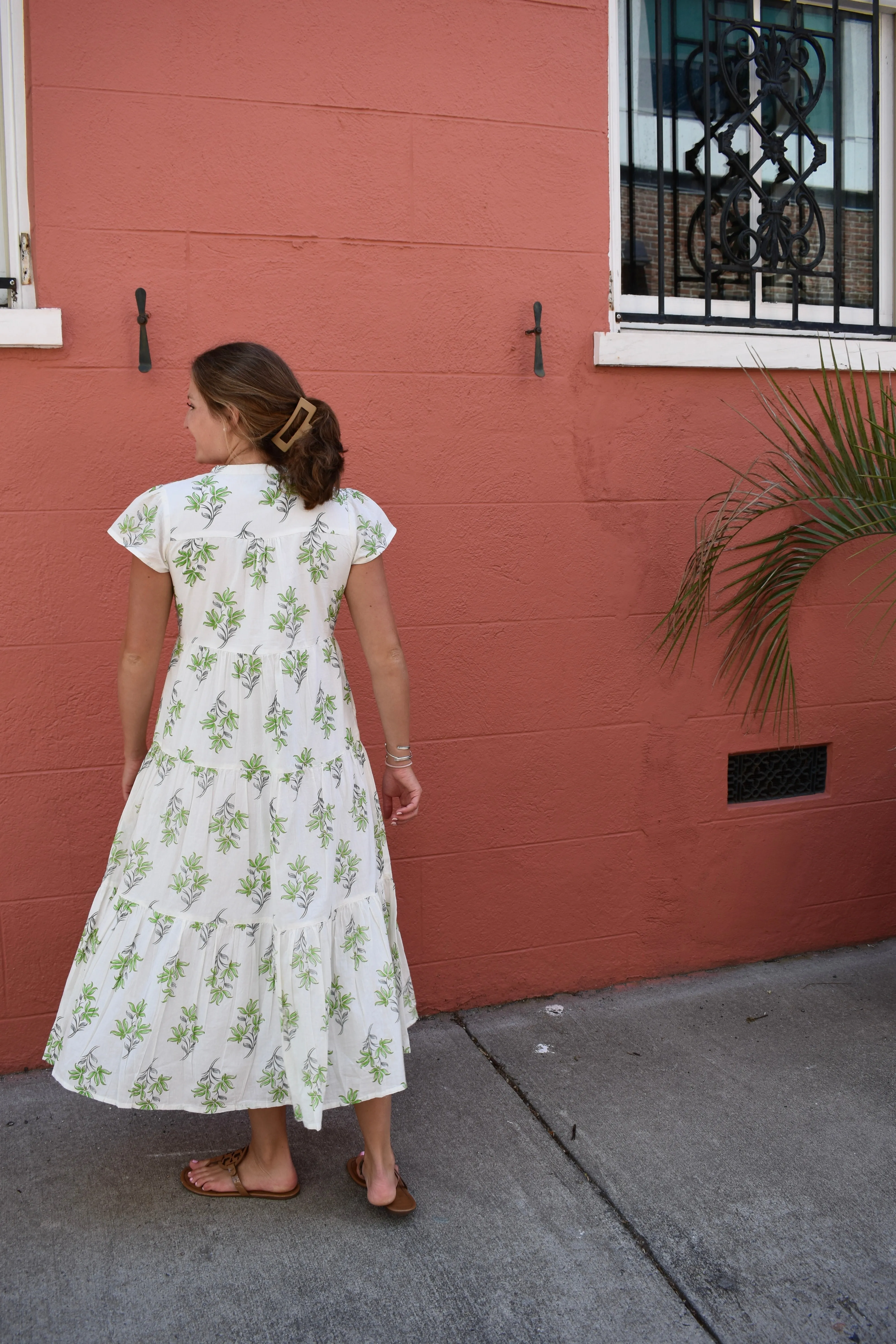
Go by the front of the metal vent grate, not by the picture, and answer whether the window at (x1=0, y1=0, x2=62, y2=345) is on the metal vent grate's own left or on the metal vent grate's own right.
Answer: on the metal vent grate's own right

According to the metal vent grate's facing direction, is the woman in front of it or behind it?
in front

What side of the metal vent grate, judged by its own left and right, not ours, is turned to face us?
front
